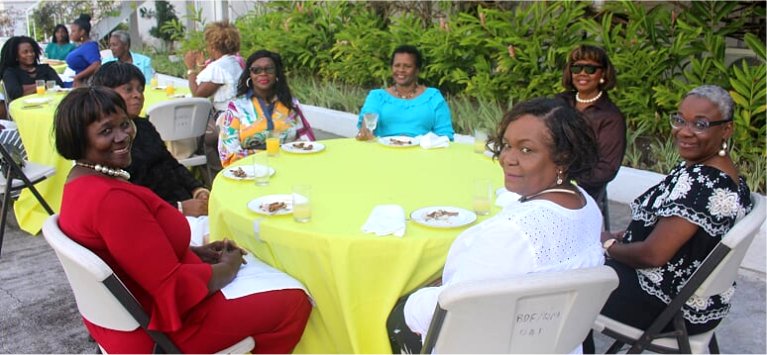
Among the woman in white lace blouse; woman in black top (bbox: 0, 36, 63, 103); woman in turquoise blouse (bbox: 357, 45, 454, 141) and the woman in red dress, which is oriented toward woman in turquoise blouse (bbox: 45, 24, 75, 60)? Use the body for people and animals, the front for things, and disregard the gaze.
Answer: the woman in white lace blouse

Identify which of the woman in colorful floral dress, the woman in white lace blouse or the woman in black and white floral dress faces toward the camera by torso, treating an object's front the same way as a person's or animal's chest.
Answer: the woman in colorful floral dress

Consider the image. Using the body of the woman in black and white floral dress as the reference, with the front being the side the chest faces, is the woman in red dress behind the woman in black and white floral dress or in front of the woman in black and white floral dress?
in front

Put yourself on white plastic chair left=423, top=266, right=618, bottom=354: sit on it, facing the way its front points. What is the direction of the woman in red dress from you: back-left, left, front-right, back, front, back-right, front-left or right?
front-left

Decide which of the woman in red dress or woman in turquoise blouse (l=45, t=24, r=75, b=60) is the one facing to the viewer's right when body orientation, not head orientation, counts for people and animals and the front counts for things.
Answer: the woman in red dress

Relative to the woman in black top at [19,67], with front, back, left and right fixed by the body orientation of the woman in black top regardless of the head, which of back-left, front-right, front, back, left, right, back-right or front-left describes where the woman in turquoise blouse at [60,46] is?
back-left

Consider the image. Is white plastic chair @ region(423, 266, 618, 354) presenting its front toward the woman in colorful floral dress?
yes
